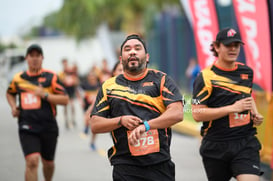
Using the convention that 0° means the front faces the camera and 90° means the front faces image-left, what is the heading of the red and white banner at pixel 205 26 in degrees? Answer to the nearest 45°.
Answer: approximately 0°

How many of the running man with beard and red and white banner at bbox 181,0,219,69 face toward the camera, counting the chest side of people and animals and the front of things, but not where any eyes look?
2

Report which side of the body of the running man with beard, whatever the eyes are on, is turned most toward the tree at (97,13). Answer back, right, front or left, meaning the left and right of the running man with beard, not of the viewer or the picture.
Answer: back

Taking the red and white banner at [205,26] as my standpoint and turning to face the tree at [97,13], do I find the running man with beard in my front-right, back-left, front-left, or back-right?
back-left

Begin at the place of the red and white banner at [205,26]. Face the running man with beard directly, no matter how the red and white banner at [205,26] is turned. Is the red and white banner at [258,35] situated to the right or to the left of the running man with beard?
left

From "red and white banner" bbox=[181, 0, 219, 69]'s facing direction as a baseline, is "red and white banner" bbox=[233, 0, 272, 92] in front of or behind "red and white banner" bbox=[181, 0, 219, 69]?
in front

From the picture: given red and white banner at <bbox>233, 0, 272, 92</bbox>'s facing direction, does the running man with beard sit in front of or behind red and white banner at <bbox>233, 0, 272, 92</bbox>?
in front

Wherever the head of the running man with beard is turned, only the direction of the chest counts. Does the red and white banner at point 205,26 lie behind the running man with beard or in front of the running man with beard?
behind

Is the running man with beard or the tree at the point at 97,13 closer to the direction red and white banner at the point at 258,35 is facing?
the running man with beard

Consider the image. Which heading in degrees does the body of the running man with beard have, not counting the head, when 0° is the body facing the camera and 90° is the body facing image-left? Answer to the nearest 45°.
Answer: approximately 0°
